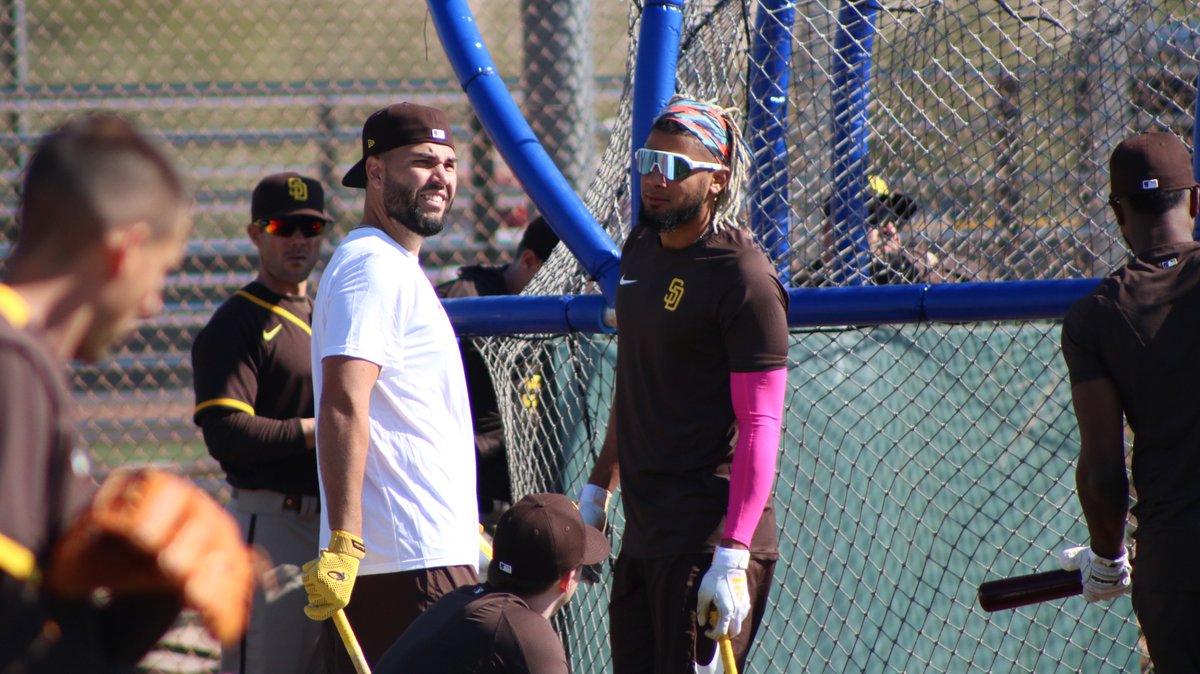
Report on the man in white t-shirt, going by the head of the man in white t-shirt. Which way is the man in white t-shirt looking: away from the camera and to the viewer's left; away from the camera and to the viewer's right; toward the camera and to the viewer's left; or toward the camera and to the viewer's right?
toward the camera and to the viewer's right

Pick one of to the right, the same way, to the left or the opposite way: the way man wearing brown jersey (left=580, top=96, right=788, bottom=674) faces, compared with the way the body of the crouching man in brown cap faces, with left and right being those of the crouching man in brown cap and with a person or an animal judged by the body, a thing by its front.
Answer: the opposite way

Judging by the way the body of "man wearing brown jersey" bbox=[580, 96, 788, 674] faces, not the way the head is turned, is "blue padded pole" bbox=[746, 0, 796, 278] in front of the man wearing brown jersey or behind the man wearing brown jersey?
behind

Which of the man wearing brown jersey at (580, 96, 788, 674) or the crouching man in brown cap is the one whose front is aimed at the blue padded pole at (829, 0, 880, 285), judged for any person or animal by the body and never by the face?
the crouching man in brown cap

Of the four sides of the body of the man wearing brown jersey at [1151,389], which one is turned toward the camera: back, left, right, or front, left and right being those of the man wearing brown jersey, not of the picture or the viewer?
back

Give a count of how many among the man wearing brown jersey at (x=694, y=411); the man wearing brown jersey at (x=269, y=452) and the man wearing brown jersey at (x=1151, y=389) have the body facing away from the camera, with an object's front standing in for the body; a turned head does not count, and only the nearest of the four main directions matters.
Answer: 1

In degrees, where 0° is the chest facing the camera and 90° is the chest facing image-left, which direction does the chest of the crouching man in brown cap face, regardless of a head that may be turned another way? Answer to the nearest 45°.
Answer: approximately 225°

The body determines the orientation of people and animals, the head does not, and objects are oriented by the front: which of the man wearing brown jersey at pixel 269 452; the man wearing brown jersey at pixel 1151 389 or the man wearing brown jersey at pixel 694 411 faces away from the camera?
the man wearing brown jersey at pixel 1151 389

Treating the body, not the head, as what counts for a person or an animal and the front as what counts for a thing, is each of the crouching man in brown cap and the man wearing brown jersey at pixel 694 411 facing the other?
yes

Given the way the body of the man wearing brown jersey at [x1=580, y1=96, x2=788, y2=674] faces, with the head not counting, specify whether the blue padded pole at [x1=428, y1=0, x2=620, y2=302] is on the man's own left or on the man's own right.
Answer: on the man's own right

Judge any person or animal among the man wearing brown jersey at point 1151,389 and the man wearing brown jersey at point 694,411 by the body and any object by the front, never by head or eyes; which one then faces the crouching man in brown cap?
the man wearing brown jersey at point 694,411

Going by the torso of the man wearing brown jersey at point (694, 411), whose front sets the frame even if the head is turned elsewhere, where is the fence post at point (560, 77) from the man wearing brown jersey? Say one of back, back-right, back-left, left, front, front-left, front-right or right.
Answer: back-right

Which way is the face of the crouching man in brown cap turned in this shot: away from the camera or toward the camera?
away from the camera

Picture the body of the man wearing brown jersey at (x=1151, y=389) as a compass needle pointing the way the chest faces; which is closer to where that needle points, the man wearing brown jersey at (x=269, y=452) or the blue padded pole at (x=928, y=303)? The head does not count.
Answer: the blue padded pole
